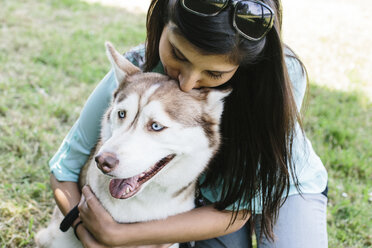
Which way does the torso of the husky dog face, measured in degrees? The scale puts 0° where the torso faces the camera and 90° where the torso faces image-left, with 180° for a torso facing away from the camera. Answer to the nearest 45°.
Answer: approximately 45°

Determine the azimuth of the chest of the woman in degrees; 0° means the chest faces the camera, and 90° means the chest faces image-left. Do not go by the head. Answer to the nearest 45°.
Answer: approximately 45°
